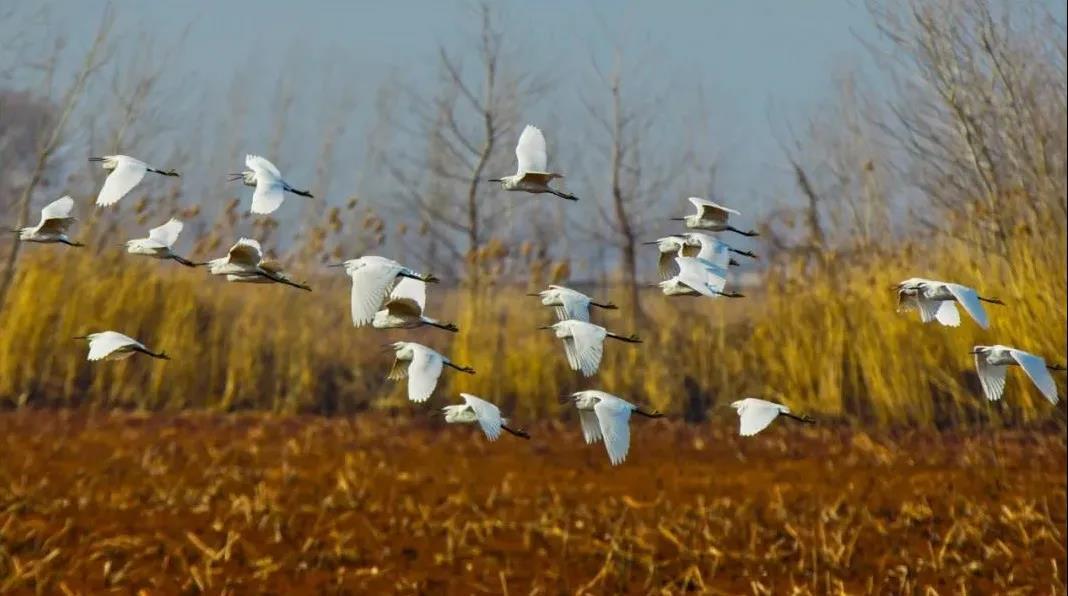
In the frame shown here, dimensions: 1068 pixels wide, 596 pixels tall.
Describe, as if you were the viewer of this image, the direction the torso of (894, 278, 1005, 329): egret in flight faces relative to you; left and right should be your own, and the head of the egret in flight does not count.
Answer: facing to the left of the viewer

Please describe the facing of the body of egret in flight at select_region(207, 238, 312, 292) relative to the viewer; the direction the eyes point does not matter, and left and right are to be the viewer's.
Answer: facing to the left of the viewer

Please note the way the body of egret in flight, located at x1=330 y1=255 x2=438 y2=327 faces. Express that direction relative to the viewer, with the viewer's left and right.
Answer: facing to the left of the viewer

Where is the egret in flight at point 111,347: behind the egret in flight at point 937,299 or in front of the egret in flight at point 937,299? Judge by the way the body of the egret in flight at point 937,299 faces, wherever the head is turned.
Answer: in front

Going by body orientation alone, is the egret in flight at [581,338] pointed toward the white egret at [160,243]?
yes

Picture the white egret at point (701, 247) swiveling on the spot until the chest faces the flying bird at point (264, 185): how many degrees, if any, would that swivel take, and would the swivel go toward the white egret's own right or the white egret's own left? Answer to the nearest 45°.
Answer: approximately 45° to the white egret's own left

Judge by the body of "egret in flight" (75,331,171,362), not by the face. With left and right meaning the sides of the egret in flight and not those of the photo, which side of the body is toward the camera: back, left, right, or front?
left

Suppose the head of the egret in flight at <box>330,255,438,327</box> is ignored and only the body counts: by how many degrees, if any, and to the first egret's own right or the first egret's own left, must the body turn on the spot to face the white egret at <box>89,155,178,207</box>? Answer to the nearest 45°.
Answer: approximately 45° to the first egret's own right

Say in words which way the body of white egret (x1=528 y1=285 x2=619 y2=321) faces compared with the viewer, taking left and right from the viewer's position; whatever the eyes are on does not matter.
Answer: facing to the left of the viewer

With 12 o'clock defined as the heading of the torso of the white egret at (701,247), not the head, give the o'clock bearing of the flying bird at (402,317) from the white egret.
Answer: The flying bird is roughly at 11 o'clock from the white egret.

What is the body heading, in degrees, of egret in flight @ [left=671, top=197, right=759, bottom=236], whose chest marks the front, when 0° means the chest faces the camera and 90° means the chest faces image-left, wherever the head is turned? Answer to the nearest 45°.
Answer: approximately 90°

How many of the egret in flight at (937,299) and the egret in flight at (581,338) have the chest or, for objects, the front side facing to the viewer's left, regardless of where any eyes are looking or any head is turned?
2
